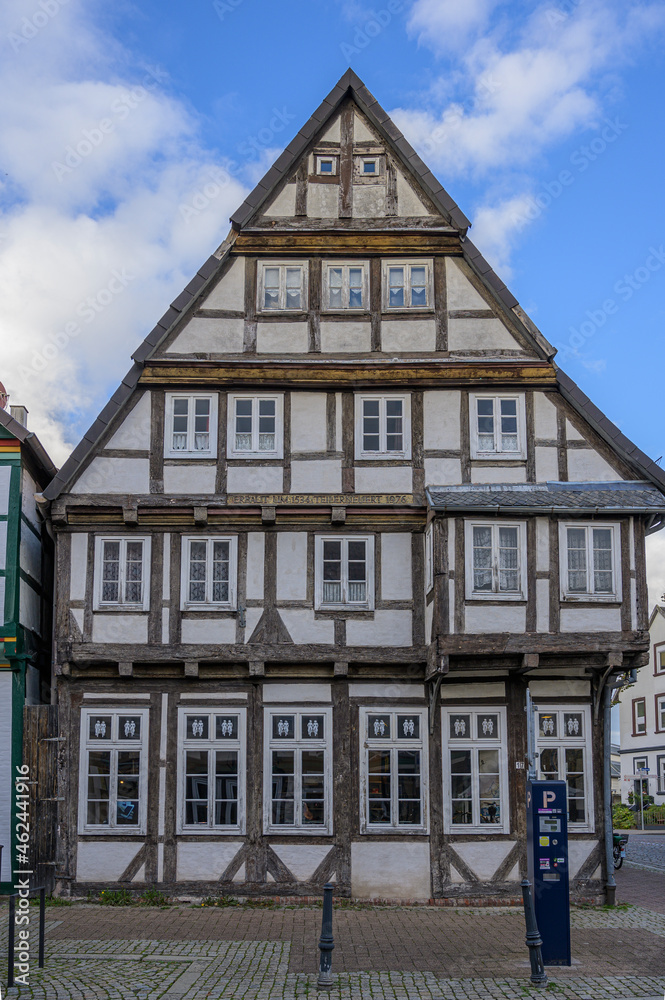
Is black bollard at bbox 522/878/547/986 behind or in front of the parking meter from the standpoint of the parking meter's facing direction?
in front

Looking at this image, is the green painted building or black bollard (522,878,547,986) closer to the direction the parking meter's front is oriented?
the black bollard

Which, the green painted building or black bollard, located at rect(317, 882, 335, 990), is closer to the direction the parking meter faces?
the black bollard

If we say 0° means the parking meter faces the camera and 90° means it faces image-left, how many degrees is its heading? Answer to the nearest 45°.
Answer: approximately 0°

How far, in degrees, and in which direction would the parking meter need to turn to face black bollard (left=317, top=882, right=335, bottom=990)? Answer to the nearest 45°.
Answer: approximately 45° to its right
